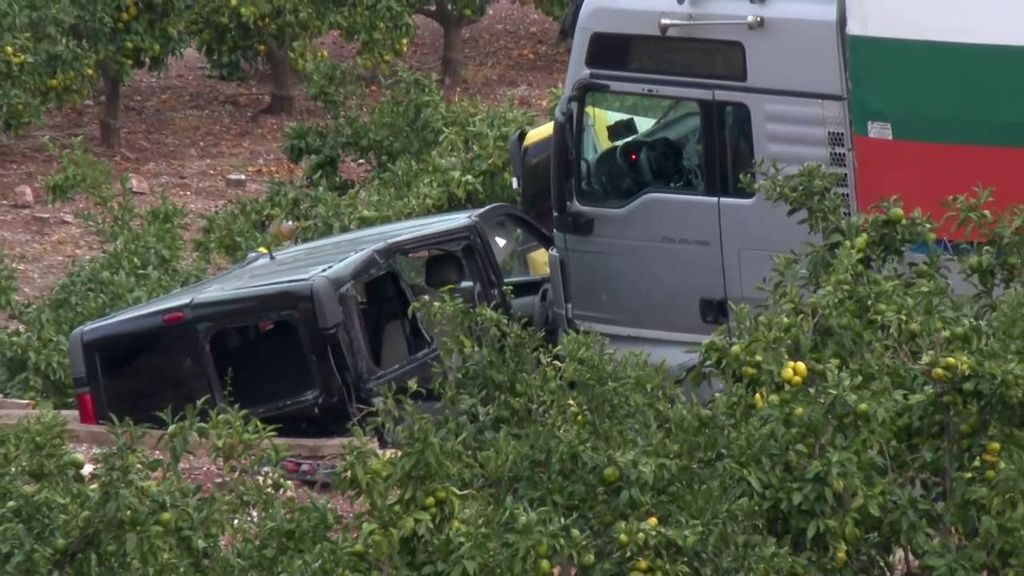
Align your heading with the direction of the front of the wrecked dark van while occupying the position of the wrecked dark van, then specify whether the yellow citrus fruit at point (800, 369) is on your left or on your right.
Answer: on your right

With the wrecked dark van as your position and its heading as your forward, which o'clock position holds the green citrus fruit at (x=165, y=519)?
The green citrus fruit is roughly at 5 o'clock from the wrecked dark van.

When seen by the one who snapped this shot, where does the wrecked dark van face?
facing away from the viewer and to the right of the viewer

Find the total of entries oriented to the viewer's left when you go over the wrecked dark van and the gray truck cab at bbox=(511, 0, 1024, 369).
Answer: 1

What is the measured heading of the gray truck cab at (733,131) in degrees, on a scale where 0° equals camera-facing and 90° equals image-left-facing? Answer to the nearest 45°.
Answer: approximately 90°

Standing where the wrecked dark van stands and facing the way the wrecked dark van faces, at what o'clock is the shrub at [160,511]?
The shrub is roughly at 5 o'clock from the wrecked dark van.

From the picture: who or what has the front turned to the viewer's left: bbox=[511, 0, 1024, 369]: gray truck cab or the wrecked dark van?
the gray truck cab

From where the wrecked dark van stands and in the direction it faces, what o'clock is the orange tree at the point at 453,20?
The orange tree is roughly at 11 o'clock from the wrecked dark van.

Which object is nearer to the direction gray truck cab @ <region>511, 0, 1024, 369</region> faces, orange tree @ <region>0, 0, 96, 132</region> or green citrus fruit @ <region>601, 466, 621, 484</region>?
the orange tree
